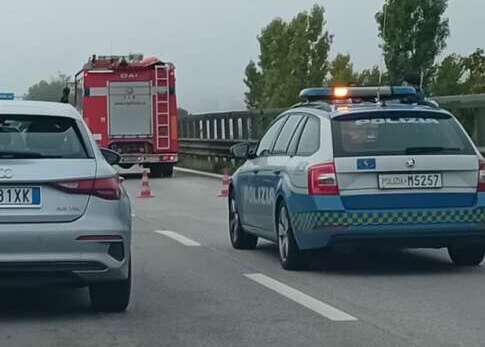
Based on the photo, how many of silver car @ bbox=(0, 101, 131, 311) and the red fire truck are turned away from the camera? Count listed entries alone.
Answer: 2

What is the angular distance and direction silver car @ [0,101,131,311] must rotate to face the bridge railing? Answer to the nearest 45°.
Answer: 0° — it already faces it

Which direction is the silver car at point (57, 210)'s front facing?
away from the camera

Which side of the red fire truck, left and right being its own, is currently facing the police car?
back

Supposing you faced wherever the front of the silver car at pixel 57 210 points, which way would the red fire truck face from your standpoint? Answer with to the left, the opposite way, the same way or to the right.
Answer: the same way

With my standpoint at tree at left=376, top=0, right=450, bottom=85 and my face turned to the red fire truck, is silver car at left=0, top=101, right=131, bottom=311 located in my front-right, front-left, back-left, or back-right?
front-left

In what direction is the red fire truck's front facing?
away from the camera

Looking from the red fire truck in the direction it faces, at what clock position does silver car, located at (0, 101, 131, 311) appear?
The silver car is roughly at 6 o'clock from the red fire truck.

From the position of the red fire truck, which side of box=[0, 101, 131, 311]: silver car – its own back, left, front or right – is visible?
front
